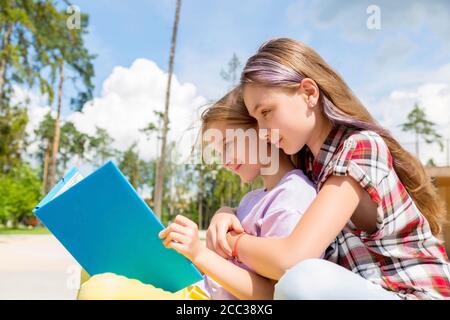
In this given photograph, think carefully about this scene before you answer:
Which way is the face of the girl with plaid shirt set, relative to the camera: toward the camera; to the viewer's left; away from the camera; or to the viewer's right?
to the viewer's left

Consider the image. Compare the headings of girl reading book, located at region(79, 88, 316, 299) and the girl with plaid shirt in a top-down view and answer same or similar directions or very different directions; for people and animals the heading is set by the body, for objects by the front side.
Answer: same or similar directions

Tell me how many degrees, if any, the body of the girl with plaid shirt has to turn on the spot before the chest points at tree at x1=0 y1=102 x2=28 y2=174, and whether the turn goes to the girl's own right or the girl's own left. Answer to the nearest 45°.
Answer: approximately 45° to the girl's own right

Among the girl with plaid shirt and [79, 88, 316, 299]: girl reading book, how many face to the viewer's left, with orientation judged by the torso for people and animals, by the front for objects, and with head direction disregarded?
2

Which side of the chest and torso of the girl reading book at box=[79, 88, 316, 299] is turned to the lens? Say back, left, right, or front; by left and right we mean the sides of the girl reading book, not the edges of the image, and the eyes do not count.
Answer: left

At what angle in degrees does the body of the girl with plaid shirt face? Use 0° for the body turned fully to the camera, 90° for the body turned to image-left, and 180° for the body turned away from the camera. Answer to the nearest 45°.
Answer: approximately 90°

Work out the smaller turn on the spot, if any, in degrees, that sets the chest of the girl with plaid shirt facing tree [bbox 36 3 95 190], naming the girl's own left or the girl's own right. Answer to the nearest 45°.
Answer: approximately 45° to the girl's own right
